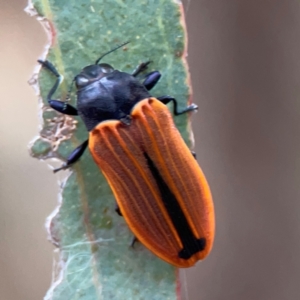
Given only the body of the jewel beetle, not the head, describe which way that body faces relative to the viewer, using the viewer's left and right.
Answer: facing away from the viewer and to the left of the viewer
